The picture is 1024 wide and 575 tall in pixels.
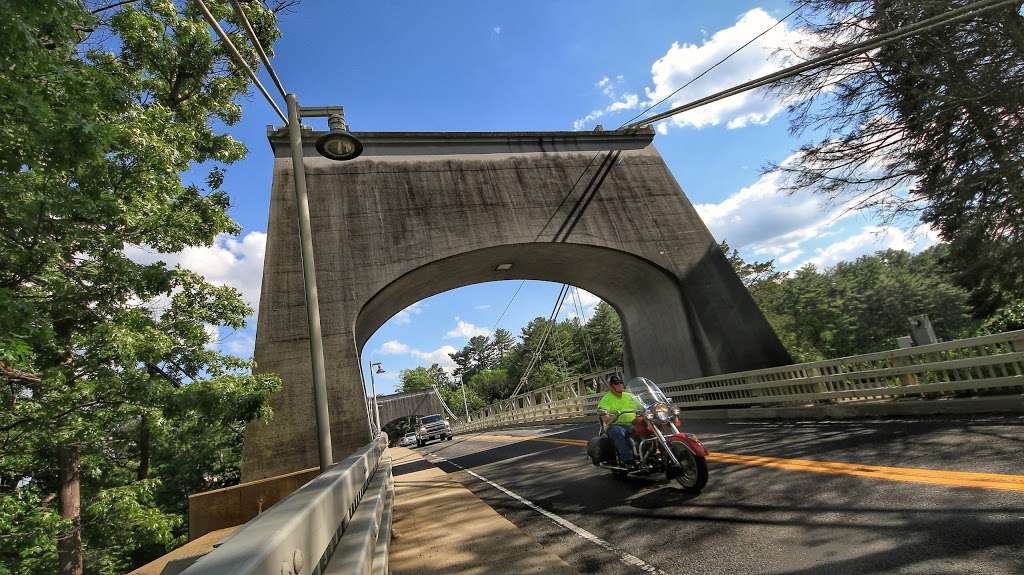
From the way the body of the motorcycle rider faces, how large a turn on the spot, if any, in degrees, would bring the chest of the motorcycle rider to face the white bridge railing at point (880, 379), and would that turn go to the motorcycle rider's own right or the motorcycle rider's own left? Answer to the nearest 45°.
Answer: approximately 90° to the motorcycle rider's own left

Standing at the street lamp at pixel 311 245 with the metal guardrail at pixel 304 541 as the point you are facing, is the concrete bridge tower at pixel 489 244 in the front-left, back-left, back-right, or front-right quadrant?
back-left

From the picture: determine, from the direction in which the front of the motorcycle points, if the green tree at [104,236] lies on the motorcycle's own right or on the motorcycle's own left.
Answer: on the motorcycle's own right

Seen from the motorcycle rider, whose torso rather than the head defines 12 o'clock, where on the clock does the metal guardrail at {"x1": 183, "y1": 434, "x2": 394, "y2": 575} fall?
The metal guardrail is roughly at 2 o'clock from the motorcycle rider.

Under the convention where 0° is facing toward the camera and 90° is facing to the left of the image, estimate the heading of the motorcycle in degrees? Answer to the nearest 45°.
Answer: approximately 315°

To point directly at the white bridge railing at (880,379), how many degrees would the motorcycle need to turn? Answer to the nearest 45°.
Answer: approximately 90° to its left

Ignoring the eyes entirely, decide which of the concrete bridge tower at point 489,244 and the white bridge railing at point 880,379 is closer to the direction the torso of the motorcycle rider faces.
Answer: the white bridge railing

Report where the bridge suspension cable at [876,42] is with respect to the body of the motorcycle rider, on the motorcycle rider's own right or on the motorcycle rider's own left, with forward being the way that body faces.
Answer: on the motorcycle rider's own left

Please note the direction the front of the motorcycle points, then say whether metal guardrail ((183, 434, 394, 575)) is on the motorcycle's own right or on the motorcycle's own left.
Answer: on the motorcycle's own right

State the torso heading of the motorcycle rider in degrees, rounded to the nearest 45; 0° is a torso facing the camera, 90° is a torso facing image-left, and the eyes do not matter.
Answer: approximately 315°
